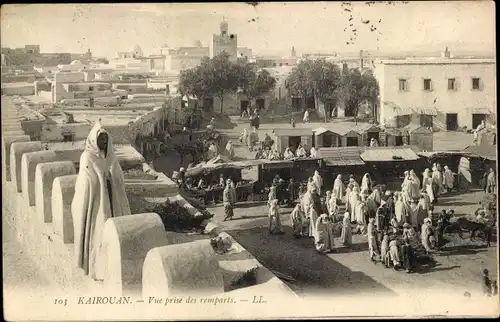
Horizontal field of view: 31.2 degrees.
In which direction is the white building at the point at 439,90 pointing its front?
toward the camera

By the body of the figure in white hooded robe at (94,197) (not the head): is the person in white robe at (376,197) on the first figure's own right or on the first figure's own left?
on the first figure's own left

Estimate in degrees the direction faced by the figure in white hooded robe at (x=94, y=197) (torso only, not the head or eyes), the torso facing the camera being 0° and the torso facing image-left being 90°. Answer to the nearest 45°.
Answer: approximately 315°

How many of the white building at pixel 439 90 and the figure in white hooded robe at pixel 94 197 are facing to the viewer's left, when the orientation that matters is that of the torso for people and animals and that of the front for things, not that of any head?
0

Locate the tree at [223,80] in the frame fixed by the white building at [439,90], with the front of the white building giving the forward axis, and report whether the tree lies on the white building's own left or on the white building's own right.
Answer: on the white building's own right

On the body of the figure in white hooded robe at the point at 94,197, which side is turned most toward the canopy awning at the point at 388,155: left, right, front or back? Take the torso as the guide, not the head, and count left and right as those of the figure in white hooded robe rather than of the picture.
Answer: left

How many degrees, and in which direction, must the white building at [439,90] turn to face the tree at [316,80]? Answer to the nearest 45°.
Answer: approximately 90° to its right

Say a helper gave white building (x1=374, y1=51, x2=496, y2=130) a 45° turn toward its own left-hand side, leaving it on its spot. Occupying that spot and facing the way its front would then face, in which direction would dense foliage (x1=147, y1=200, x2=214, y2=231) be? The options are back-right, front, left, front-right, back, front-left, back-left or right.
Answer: right

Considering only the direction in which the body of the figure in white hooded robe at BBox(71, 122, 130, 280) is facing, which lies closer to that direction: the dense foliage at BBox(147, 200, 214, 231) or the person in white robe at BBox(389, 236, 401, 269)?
the person in white robe
